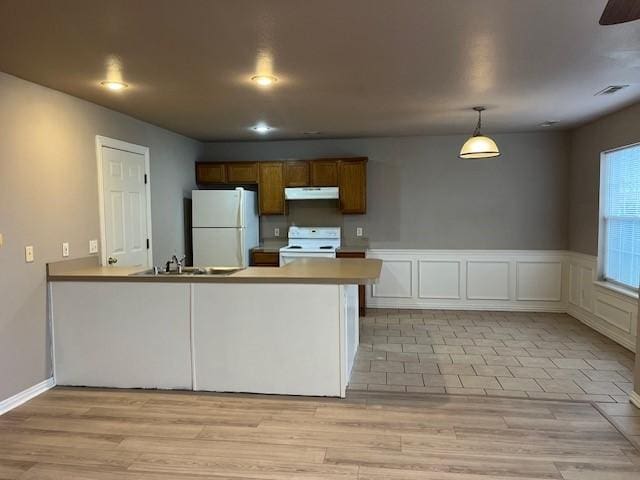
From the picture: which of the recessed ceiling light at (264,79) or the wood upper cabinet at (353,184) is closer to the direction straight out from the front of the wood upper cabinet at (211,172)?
the recessed ceiling light

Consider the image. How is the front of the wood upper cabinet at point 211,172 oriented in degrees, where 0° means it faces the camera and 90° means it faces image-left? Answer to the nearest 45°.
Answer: approximately 0°

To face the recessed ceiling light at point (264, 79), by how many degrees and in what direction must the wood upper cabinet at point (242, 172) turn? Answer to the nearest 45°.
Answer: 0° — it already faces it

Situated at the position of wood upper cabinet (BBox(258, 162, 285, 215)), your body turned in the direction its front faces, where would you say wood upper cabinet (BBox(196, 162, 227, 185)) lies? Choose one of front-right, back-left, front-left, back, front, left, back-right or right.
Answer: right

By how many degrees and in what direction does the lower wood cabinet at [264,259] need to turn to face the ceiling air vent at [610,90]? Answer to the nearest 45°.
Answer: approximately 45° to its left

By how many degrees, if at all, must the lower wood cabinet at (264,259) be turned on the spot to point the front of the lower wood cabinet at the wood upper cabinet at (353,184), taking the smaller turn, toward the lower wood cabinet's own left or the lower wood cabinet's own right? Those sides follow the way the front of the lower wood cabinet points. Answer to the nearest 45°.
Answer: approximately 90° to the lower wood cabinet's own left
